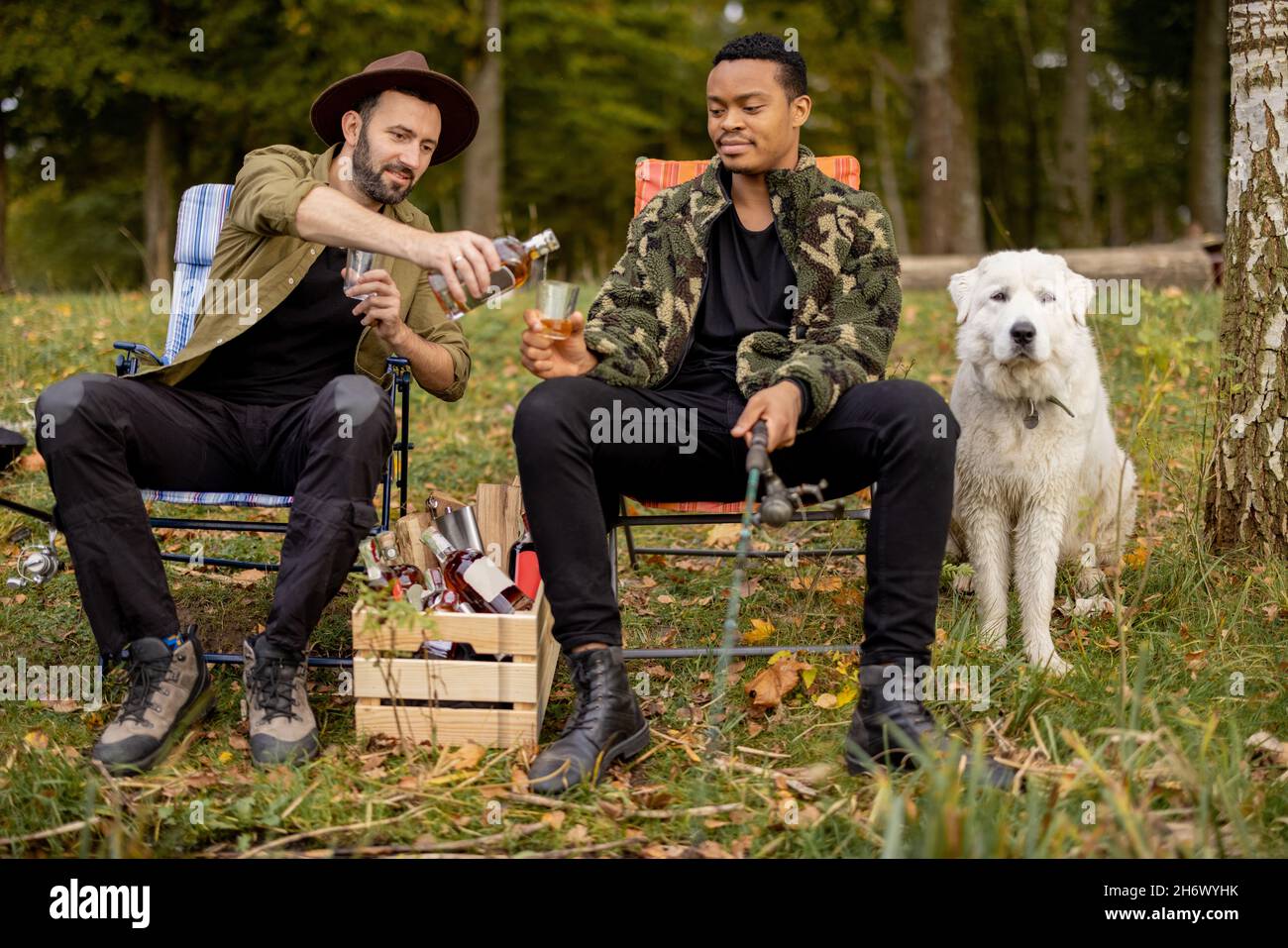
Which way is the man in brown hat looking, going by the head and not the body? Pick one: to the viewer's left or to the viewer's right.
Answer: to the viewer's right

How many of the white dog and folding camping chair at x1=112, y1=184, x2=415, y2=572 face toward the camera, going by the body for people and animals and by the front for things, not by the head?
2

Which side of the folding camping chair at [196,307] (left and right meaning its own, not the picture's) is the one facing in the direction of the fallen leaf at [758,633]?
left

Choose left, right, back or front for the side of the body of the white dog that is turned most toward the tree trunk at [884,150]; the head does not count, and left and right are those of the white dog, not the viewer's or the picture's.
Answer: back

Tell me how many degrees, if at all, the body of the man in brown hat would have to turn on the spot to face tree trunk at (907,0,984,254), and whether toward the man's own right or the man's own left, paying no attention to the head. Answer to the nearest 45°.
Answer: approximately 135° to the man's own left

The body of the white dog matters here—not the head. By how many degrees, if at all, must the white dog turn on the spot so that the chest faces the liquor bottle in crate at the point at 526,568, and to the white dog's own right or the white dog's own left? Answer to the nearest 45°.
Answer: approximately 90° to the white dog's own right

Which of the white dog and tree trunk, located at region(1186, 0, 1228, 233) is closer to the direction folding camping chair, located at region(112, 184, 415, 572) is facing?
the white dog

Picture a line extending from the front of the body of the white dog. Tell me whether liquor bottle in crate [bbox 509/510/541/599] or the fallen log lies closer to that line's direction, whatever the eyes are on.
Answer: the liquor bottle in crate

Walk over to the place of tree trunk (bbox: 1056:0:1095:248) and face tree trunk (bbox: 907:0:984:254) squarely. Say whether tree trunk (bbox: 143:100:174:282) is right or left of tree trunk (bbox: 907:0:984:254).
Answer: right

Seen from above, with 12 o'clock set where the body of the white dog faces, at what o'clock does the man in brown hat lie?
The man in brown hat is roughly at 2 o'clock from the white dog.

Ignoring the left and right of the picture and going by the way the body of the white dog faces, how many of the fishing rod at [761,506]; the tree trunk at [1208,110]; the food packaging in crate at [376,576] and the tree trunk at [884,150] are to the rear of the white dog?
2
